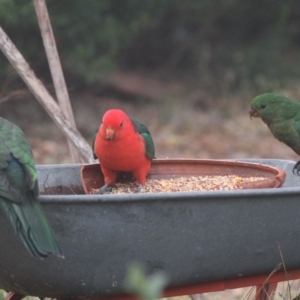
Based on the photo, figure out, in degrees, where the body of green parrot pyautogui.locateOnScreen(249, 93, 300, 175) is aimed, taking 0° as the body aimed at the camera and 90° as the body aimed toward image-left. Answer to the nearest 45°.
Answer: approximately 90°

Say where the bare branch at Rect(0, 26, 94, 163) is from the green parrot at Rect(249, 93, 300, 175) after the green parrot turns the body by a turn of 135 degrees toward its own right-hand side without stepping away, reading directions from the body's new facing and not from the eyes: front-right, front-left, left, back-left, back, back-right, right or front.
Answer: back

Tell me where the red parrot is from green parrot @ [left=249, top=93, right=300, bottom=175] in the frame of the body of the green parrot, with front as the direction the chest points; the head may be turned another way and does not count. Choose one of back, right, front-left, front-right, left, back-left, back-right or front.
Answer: front-left

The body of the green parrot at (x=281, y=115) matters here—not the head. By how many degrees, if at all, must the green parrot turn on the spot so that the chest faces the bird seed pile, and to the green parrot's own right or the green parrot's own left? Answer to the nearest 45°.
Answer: approximately 45° to the green parrot's own left

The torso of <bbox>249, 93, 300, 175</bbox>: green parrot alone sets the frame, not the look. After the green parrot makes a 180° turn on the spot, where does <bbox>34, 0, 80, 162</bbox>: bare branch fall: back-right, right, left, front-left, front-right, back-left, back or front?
back-right
